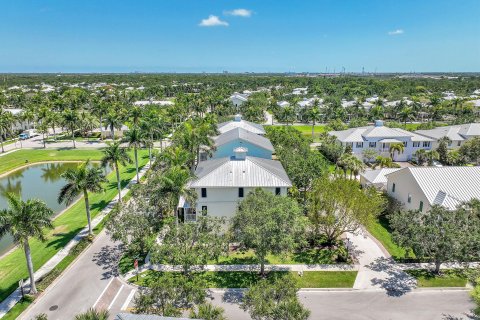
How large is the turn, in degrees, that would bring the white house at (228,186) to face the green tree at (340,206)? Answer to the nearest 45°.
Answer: approximately 135° to its left

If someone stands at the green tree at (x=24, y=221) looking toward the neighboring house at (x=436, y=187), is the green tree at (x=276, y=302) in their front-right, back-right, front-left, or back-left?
front-right

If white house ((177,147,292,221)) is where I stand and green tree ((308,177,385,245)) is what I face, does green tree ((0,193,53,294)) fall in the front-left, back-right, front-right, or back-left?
back-right

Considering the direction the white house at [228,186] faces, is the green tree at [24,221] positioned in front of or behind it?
in front

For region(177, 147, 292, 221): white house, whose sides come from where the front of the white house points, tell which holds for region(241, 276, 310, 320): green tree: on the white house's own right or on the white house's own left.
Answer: on the white house's own left

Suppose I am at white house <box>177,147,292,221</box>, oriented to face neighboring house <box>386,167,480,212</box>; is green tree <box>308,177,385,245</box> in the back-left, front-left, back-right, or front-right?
front-right

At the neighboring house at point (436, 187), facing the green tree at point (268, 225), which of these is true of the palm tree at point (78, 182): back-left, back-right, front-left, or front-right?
front-right

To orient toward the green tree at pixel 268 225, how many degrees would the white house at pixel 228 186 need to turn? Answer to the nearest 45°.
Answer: approximately 90° to its left

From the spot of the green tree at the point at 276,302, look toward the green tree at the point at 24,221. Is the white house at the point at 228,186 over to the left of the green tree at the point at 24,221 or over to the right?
right

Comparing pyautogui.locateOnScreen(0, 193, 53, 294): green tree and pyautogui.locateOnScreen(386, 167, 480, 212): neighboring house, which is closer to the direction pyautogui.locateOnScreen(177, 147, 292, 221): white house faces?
the green tree
